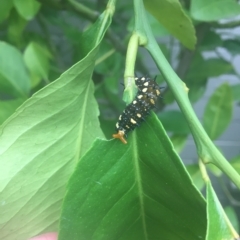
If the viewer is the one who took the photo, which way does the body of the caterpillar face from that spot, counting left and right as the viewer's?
facing the viewer and to the left of the viewer
